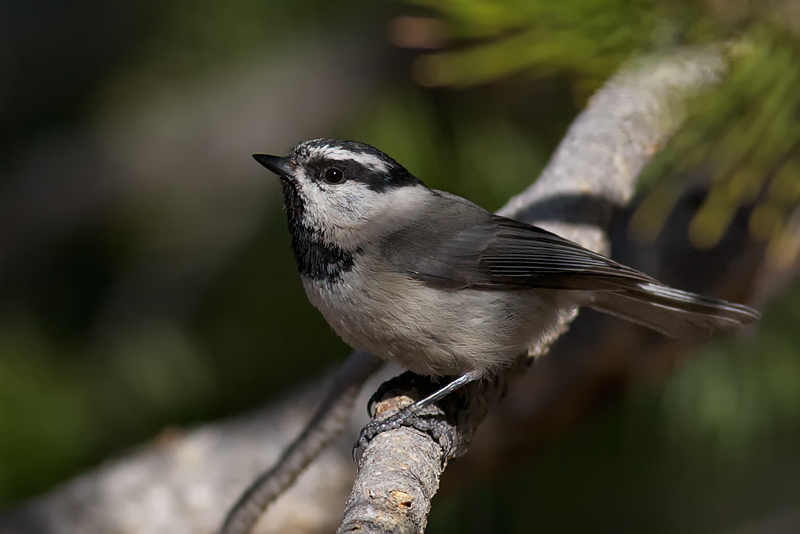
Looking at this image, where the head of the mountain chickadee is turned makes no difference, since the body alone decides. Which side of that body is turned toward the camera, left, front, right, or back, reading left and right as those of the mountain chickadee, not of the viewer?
left
